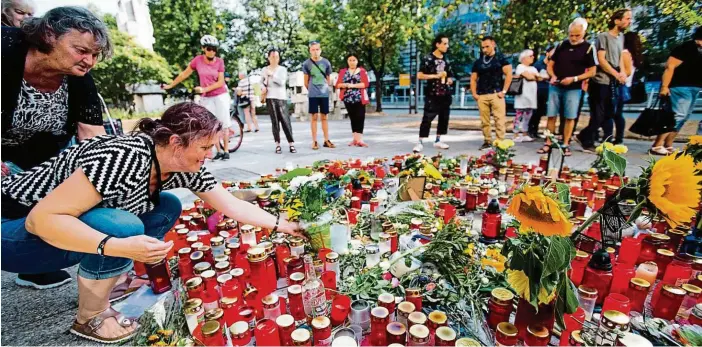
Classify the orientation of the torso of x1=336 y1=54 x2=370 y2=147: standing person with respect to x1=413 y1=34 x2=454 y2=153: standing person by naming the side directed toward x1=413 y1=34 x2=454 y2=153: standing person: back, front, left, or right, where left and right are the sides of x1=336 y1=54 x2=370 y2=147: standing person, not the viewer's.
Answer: left

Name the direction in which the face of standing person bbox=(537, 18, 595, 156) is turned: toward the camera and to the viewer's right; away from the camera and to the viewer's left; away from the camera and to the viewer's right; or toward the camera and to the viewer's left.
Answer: toward the camera and to the viewer's left

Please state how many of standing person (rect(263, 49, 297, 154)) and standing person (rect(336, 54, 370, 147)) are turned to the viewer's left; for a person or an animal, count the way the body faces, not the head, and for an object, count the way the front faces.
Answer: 0

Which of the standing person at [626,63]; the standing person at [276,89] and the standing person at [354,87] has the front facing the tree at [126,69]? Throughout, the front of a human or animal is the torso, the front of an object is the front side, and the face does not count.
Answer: the standing person at [626,63]

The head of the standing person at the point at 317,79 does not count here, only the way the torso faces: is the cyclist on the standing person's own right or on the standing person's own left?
on the standing person's own right

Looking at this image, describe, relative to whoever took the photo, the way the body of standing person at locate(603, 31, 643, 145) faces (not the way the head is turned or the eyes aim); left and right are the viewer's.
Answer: facing to the left of the viewer

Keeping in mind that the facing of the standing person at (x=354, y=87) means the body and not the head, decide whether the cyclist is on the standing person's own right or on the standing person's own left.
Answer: on the standing person's own right

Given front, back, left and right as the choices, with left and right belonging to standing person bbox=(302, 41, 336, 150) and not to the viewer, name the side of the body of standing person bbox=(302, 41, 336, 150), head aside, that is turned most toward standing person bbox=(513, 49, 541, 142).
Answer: left

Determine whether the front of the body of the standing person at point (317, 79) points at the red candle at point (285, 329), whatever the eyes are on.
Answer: yes

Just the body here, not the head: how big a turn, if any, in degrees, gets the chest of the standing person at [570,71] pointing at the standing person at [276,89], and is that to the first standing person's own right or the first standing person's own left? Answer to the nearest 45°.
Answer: approximately 45° to the first standing person's own right

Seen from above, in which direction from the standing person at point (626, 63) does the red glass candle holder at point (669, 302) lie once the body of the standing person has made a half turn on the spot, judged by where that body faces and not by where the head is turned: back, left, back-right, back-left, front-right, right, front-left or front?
right

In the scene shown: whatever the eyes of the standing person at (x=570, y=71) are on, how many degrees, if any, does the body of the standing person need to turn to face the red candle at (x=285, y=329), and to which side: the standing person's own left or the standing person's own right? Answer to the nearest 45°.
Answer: approximately 45° to the standing person's own left
